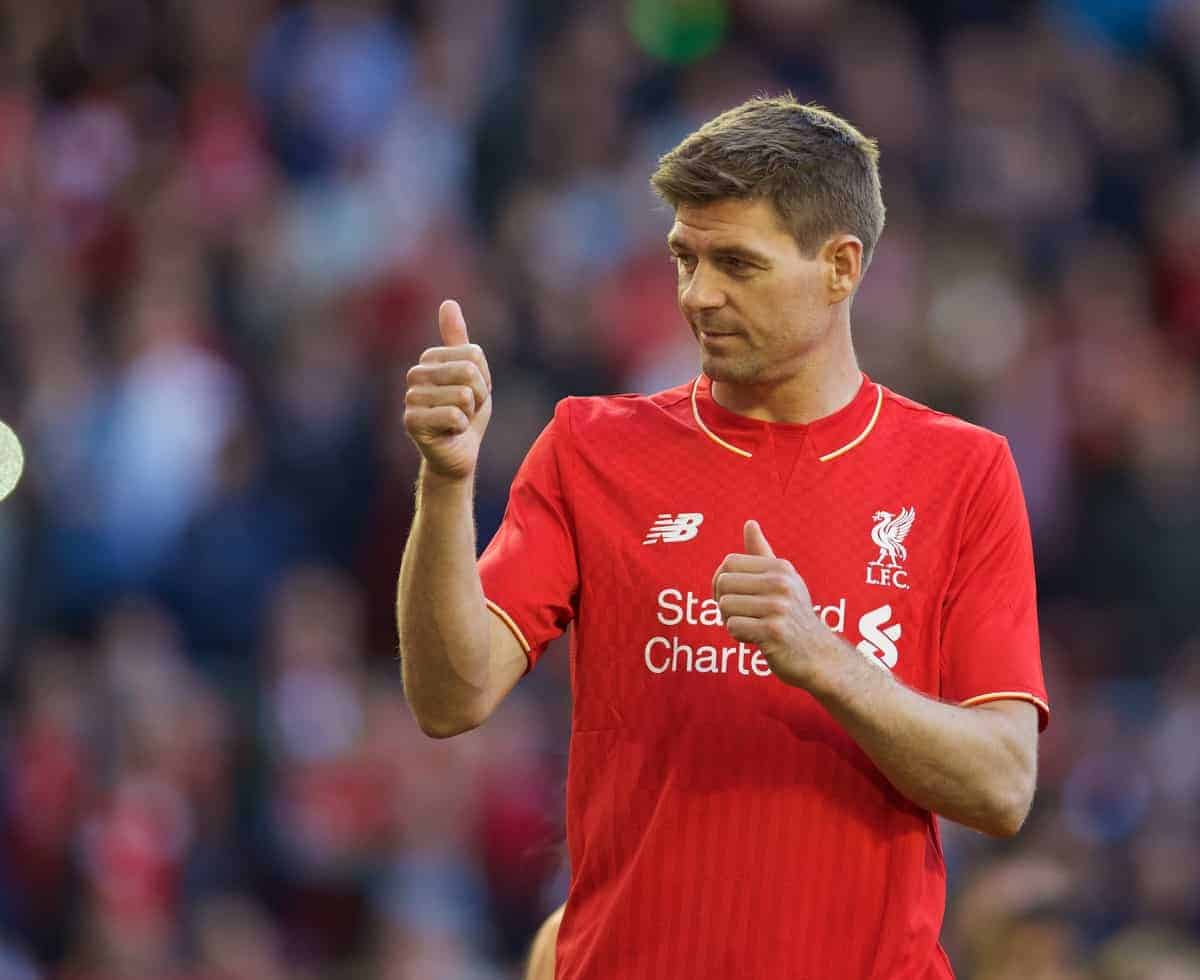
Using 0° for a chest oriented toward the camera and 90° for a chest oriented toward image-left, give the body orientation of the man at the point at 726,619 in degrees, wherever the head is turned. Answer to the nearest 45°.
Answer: approximately 0°

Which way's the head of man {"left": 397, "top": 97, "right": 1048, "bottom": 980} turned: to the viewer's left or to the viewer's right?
to the viewer's left
